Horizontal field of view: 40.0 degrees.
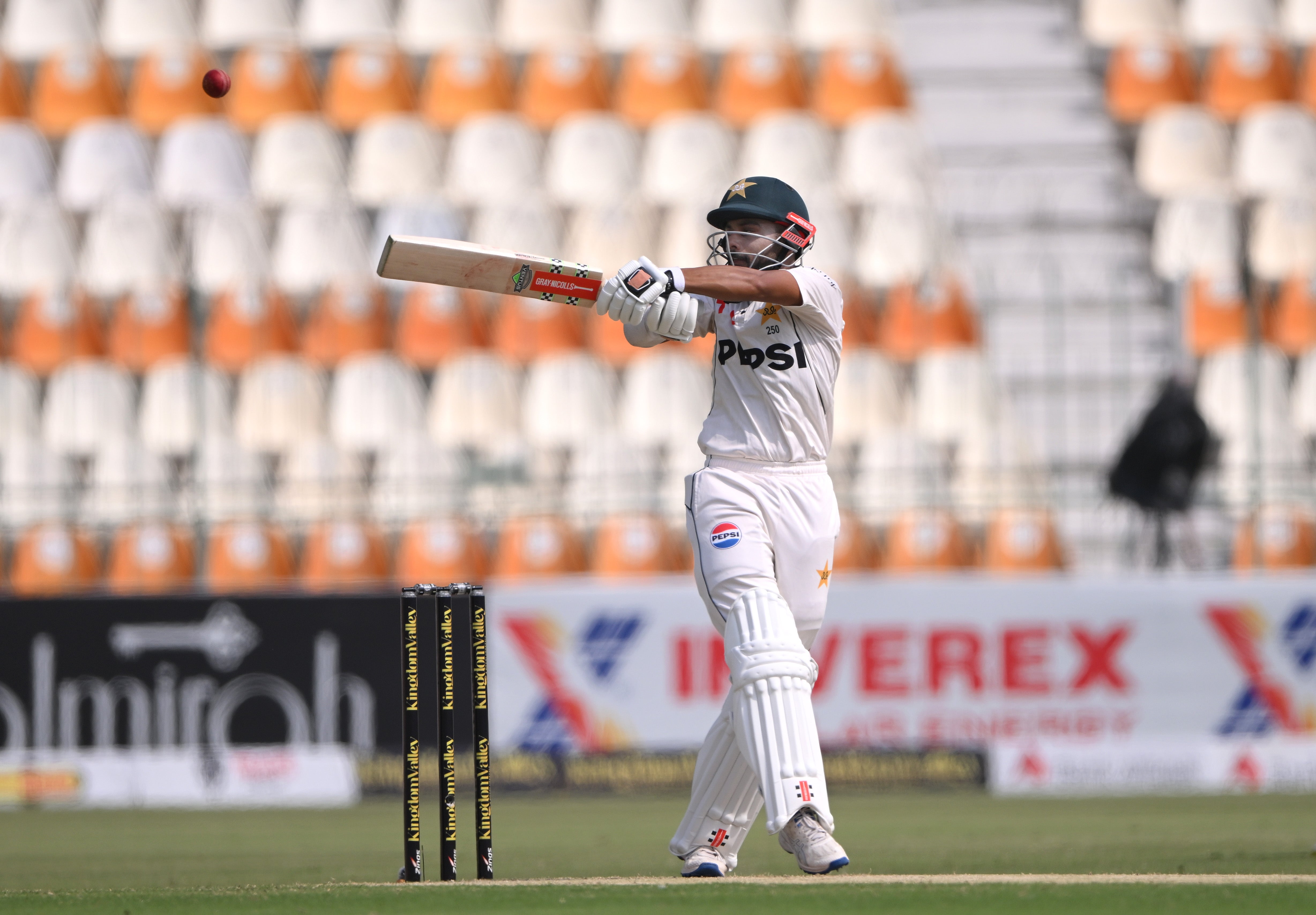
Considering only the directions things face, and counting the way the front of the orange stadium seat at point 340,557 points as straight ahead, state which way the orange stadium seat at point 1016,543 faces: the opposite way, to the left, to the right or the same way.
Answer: the same way

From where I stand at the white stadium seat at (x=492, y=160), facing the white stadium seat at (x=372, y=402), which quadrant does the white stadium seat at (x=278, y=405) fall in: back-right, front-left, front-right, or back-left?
front-right

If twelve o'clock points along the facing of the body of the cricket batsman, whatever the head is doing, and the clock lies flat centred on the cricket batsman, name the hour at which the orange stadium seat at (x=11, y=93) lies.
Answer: The orange stadium seat is roughly at 5 o'clock from the cricket batsman.

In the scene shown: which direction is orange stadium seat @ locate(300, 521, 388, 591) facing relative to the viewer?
toward the camera

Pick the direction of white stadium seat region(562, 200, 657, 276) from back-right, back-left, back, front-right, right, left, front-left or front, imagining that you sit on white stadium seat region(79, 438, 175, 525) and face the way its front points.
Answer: left

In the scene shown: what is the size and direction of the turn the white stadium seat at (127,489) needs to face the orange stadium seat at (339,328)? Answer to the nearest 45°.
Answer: approximately 90° to its left

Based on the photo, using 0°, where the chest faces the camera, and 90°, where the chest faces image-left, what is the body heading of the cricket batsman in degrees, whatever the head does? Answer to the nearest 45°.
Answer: approximately 0°

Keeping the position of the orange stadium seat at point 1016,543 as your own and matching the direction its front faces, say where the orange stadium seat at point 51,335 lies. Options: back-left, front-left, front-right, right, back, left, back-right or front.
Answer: right

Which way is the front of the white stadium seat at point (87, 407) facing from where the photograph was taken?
facing the viewer

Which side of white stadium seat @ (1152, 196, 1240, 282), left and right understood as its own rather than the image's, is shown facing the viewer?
front

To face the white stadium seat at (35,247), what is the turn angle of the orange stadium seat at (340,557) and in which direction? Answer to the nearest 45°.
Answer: approximately 135° to its right

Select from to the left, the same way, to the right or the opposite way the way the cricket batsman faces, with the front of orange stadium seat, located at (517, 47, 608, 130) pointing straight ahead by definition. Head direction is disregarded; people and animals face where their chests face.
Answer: the same way

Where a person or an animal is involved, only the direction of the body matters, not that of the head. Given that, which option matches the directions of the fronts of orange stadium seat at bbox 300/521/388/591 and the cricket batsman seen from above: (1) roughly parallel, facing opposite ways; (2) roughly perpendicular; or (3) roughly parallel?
roughly parallel

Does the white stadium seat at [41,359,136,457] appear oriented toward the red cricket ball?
yes
